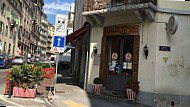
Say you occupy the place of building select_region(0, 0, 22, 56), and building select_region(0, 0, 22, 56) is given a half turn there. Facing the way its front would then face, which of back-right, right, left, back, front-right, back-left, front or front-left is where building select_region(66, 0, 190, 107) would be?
back-left

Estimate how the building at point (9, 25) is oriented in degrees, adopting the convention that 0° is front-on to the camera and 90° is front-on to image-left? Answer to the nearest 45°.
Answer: approximately 315°

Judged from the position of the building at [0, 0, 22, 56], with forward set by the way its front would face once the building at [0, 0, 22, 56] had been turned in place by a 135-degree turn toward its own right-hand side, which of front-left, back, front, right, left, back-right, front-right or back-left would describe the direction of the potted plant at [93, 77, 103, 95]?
left

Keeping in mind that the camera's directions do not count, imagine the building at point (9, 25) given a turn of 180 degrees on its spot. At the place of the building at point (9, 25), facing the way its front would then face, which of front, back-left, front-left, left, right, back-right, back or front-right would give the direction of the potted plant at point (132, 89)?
back-left

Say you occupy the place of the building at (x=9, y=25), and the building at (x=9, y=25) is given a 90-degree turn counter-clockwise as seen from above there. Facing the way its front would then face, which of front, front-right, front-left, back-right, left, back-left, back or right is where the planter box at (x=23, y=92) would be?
back-right

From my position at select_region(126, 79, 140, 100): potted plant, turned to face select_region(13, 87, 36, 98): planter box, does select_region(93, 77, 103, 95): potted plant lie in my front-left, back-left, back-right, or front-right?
front-right

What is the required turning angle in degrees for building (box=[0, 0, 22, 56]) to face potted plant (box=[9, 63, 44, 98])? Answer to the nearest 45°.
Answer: approximately 45° to its right
